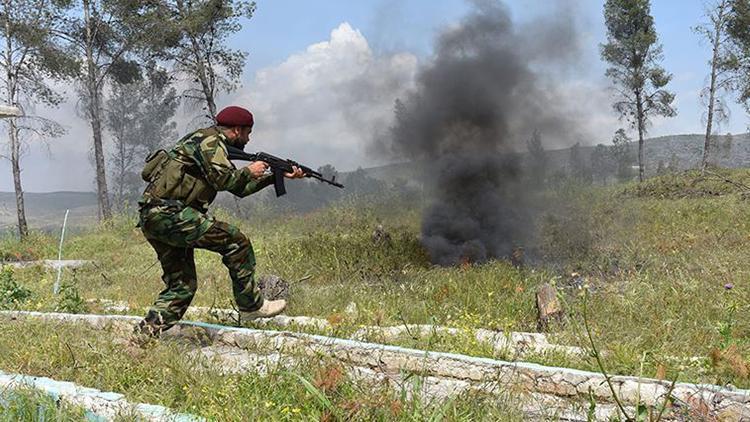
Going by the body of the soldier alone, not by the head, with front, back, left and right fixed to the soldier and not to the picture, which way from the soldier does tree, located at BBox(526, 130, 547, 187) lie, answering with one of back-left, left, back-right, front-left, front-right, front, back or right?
front-left

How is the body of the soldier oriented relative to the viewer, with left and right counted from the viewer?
facing to the right of the viewer

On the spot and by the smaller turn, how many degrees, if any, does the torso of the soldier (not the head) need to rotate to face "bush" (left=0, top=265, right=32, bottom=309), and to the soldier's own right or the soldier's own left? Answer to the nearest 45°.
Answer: approximately 135° to the soldier's own left

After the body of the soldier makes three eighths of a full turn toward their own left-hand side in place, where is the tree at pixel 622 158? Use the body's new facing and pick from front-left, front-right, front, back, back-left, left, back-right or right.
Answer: right

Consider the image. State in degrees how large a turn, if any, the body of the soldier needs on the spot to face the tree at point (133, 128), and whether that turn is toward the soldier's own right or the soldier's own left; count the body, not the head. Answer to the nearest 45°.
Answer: approximately 90° to the soldier's own left

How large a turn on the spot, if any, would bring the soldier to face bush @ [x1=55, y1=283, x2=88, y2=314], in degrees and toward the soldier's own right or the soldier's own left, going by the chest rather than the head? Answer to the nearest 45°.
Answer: approximately 135° to the soldier's own left
